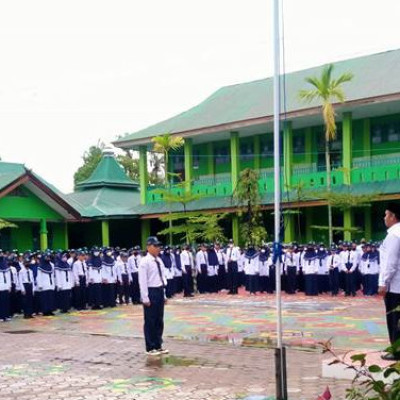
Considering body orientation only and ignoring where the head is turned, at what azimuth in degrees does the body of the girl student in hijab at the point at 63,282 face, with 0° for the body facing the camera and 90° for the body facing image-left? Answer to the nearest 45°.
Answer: approximately 315°

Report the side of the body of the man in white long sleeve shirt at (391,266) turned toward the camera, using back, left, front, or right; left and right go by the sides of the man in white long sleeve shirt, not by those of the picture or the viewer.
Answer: left

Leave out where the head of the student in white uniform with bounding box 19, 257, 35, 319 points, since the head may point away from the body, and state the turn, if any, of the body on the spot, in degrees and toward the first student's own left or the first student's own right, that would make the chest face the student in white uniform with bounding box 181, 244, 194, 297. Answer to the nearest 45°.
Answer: approximately 90° to the first student's own left

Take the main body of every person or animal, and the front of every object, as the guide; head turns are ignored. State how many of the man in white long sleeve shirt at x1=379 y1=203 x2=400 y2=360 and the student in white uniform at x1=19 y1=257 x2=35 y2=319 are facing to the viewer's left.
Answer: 1

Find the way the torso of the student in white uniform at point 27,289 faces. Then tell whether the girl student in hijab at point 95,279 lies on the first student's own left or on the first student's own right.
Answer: on the first student's own left

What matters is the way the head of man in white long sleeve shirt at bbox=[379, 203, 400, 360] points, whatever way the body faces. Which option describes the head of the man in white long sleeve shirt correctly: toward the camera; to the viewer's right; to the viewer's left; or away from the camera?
to the viewer's left

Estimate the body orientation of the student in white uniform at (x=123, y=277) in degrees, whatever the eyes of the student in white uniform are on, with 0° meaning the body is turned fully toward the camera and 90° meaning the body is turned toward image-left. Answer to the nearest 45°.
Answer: approximately 315°

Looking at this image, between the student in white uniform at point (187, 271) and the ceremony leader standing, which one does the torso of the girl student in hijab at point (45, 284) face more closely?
the ceremony leader standing
